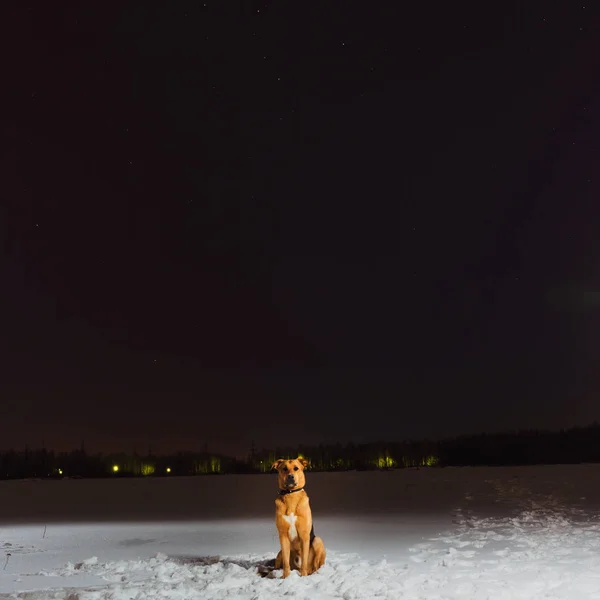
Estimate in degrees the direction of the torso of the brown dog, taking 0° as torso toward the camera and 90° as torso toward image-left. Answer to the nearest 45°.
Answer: approximately 0°
